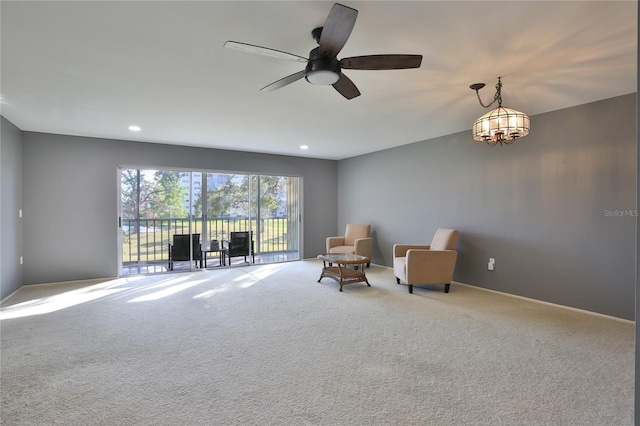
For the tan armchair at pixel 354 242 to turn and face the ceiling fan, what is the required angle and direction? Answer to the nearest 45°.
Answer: approximately 45° to its left

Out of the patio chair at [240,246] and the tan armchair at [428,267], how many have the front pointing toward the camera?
0

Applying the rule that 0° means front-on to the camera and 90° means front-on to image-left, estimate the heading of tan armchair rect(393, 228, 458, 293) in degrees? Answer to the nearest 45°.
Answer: approximately 90°

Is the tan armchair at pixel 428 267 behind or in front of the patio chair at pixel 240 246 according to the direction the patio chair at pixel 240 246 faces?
behind

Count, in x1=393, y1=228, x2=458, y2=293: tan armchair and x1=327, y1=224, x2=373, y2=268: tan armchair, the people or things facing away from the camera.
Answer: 0

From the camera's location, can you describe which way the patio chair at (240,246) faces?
facing away from the viewer and to the left of the viewer

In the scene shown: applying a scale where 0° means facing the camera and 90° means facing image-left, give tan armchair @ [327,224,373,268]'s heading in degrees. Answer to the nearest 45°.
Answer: approximately 45°

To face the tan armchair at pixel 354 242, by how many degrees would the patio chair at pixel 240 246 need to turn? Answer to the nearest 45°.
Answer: approximately 135° to its right

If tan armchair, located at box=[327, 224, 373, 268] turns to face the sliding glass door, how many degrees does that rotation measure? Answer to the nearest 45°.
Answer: approximately 45° to its right

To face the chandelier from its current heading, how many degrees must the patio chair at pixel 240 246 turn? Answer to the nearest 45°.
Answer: approximately 180°
